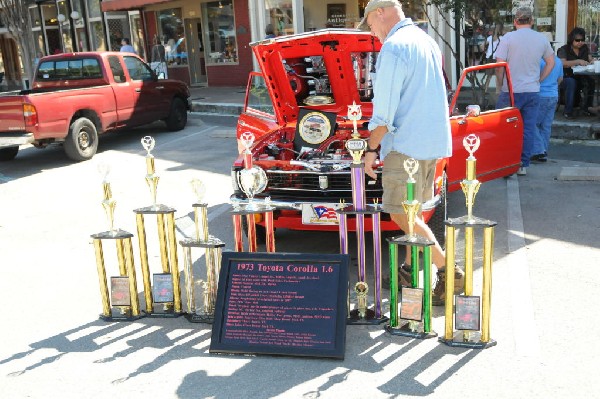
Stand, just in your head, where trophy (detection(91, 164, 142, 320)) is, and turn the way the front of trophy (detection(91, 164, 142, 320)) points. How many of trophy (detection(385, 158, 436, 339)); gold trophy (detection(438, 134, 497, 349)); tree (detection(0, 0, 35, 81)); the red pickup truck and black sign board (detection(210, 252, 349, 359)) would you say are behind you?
2

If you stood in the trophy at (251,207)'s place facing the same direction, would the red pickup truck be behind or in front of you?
behind

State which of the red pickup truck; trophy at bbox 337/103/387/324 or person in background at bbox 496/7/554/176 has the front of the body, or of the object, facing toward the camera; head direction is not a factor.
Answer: the trophy

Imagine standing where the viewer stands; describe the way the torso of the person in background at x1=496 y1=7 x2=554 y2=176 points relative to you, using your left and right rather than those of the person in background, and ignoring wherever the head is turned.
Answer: facing away from the viewer

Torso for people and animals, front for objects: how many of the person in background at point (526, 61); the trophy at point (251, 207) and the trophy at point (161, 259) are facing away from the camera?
1

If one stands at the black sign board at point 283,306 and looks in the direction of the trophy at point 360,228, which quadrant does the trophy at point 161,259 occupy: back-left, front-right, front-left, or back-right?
back-left

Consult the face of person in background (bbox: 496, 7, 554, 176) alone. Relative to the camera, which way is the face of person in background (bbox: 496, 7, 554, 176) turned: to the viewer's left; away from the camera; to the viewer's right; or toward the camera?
away from the camera

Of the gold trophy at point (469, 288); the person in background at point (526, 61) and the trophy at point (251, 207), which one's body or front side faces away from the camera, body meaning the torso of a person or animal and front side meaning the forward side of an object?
the person in background

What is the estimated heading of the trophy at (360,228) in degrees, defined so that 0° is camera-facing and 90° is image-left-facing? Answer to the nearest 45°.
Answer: approximately 0°

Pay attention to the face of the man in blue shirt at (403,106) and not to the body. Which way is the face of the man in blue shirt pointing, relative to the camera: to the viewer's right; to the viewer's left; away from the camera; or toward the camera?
to the viewer's left

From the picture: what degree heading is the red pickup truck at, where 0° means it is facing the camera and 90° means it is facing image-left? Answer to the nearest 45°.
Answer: approximately 225°

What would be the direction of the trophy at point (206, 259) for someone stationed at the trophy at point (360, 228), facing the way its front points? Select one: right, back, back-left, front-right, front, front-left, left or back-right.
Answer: right

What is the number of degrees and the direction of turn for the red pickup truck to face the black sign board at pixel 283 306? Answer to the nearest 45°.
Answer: approximately 135° to its right

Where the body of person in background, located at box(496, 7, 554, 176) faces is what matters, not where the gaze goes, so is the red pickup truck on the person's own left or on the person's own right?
on the person's own left

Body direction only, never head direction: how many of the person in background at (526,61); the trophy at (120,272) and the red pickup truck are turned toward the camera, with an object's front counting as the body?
1
